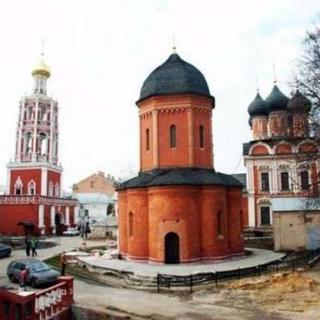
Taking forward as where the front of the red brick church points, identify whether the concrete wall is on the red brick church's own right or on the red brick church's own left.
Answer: on the red brick church's own left

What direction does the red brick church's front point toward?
toward the camera

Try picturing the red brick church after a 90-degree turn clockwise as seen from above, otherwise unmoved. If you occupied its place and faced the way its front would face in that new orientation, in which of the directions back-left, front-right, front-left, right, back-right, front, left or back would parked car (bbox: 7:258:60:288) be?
front-left

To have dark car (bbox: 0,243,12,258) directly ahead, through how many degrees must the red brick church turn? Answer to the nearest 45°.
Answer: approximately 90° to its right

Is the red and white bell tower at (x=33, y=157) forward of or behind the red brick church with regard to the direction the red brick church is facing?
behind

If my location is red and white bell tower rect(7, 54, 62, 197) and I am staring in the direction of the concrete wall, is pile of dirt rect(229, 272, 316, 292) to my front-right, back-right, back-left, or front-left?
front-right

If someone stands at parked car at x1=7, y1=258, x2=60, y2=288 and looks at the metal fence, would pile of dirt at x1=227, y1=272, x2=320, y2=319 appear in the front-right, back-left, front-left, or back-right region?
front-right

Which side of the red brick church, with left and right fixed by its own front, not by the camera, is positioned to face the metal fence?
front
